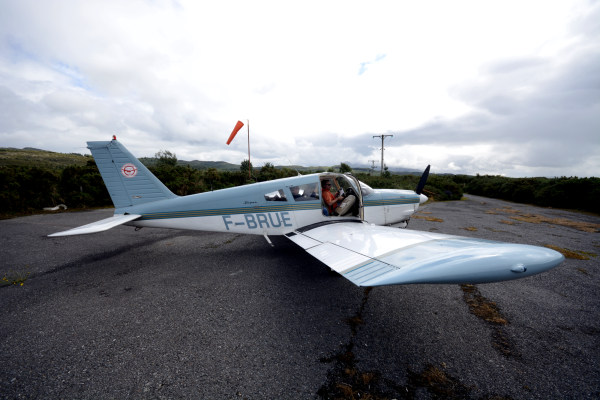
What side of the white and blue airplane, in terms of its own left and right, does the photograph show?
right

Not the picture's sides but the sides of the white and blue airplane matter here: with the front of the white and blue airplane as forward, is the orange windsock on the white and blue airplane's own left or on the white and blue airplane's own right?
on the white and blue airplane's own left

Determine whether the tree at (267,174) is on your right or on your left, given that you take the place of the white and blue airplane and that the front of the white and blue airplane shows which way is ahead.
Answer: on your left
